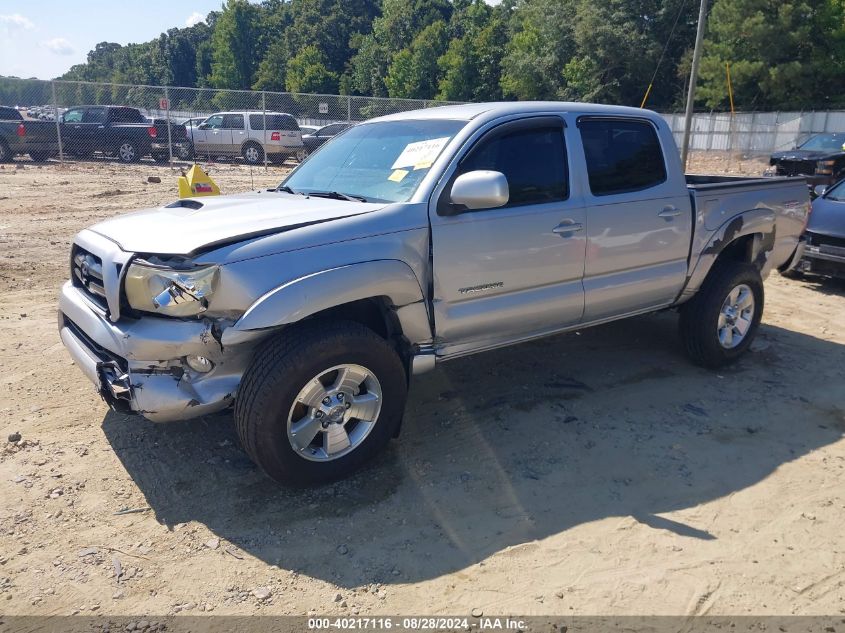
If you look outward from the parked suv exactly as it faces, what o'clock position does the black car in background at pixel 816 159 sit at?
The black car in background is roughly at 6 o'clock from the parked suv.

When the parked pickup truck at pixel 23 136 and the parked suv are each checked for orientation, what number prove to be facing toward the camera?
0

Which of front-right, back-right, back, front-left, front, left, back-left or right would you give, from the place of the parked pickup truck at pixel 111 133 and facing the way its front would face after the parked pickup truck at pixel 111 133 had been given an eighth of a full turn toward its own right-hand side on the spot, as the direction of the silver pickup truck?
back

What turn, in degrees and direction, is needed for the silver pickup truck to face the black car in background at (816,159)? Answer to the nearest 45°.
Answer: approximately 180°

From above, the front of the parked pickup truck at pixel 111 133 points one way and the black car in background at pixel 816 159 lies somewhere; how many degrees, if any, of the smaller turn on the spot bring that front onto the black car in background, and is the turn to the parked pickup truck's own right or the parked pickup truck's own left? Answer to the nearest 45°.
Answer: approximately 180°

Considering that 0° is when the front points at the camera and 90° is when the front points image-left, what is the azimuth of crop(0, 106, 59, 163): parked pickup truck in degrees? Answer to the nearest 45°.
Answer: approximately 135°

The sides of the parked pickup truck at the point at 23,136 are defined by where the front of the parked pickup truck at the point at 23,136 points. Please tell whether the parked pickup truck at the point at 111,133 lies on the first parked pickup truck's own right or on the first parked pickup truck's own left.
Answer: on the first parked pickup truck's own right

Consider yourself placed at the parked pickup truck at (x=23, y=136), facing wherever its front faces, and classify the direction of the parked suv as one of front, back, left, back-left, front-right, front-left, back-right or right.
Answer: back-right

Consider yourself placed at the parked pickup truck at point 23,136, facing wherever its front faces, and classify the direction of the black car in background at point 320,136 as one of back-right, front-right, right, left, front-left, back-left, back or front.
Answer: back-right

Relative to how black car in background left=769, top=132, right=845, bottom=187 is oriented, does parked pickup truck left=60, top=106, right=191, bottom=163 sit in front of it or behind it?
in front

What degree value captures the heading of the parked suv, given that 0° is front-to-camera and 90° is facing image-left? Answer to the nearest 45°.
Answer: approximately 135°

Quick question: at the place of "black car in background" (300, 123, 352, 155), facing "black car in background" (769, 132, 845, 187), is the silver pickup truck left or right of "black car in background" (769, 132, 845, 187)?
right

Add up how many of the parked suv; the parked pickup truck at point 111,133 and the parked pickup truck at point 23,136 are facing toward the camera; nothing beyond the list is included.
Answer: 0

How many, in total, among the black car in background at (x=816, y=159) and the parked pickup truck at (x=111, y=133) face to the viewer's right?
0

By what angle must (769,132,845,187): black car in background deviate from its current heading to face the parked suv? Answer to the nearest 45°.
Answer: approximately 45° to its right

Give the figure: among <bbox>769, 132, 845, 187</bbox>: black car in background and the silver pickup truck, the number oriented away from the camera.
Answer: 0

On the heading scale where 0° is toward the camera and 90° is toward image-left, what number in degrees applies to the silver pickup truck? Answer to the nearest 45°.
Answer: approximately 45°
